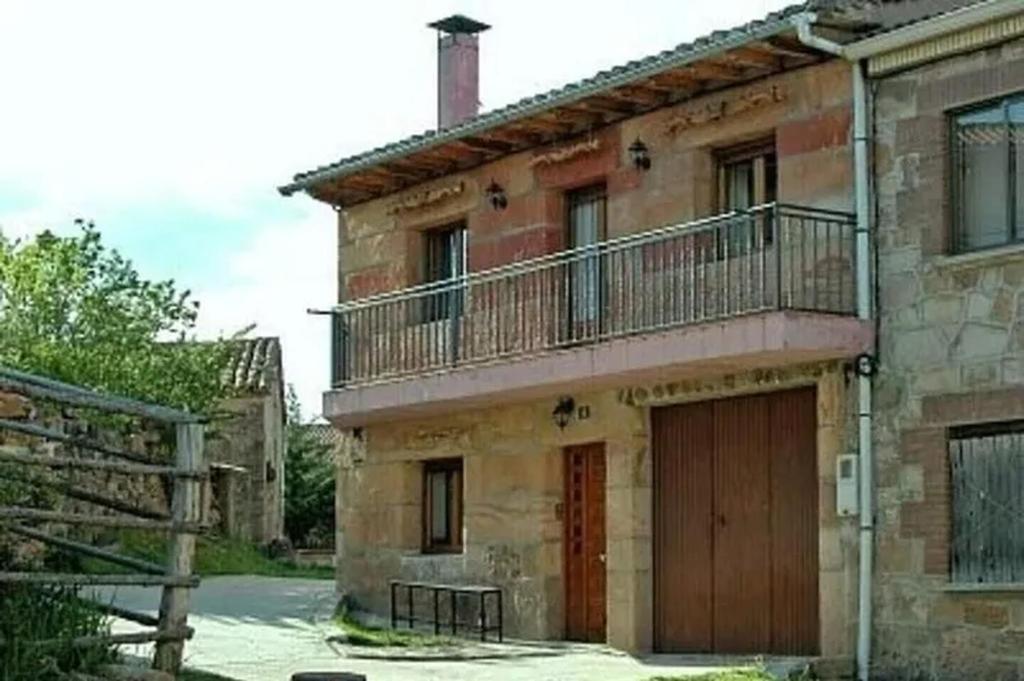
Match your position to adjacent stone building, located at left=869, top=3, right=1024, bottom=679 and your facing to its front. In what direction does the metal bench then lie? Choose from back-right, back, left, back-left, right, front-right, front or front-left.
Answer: right

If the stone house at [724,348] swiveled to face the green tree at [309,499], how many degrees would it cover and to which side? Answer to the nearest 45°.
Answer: approximately 135° to its right

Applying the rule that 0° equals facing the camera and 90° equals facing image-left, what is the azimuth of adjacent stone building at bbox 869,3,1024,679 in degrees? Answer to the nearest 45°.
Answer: approximately 45°

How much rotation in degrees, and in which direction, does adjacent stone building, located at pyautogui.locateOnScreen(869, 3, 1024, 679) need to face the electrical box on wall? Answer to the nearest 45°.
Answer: approximately 90° to its right

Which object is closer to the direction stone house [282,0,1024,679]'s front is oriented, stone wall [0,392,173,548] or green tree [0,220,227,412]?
the stone wall

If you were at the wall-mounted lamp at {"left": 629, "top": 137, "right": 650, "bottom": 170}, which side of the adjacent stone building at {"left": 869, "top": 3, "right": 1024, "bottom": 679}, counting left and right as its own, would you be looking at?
right

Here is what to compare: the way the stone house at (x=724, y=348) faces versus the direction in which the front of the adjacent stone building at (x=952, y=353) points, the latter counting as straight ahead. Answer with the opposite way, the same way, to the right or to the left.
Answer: the same way

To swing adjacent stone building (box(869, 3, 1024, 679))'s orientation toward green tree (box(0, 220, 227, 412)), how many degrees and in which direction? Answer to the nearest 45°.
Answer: approximately 90° to its right

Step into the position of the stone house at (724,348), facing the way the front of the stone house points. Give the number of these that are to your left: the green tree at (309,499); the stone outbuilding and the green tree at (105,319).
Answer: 0

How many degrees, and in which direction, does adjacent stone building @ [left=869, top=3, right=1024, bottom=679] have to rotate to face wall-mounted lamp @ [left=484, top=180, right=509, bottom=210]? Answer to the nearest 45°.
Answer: approximately 90° to its right

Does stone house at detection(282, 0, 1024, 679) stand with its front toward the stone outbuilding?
no

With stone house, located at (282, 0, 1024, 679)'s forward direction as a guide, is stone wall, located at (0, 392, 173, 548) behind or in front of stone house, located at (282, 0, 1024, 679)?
in front

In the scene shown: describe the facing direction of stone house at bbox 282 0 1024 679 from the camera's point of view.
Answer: facing the viewer and to the left of the viewer

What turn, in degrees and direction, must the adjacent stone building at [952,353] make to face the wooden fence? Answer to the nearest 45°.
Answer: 0° — it already faces it

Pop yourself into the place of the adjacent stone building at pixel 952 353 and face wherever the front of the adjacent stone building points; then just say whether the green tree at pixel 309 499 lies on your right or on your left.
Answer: on your right

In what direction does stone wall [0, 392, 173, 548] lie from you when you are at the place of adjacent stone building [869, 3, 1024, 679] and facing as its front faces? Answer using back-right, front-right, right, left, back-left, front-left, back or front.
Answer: right
